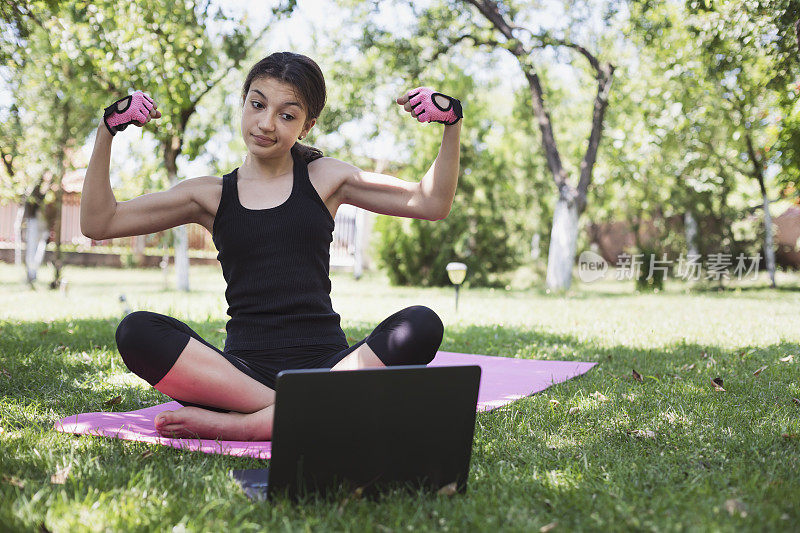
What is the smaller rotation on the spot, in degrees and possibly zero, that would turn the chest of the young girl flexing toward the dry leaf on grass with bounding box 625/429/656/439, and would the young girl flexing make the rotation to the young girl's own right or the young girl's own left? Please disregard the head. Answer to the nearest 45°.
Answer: approximately 90° to the young girl's own left

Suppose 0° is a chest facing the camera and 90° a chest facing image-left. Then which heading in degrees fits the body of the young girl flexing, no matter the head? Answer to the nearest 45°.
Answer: approximately 0°

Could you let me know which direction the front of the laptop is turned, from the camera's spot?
facing away from the viewer and to the left of the viewer

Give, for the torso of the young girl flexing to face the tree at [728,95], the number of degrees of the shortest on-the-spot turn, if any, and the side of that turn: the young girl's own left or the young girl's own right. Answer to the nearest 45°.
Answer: approximately 135° to the young girl's own left

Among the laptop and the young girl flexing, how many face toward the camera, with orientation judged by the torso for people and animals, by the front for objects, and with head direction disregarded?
1

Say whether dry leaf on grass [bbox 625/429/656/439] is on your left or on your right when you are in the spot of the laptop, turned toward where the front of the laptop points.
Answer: on your right

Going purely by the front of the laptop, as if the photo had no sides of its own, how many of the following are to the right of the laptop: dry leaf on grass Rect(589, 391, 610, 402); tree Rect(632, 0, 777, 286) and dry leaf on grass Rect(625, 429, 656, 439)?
3

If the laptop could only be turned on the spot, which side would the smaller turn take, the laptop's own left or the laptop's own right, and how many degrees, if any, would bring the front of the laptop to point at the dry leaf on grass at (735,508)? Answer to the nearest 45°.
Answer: approximately 135° to the laptop's own right

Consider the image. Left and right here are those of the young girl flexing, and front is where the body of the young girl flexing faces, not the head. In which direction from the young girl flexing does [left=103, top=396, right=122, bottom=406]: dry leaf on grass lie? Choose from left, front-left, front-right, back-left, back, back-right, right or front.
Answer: back-right

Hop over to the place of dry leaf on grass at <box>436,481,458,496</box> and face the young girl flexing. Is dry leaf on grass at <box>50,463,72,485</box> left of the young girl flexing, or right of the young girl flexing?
left

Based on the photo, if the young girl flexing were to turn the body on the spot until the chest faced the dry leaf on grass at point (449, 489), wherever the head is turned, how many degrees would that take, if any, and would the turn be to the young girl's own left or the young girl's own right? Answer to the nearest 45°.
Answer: approximately 45° to the young girl's own left
